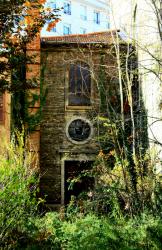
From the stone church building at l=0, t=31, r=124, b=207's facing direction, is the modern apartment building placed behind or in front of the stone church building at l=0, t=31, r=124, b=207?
behind

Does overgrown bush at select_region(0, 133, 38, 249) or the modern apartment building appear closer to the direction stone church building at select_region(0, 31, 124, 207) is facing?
the overgrown bush

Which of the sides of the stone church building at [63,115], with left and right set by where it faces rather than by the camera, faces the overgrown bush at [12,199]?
front

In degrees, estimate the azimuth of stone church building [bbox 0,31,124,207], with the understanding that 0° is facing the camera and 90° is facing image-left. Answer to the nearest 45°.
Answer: approximately 0°
